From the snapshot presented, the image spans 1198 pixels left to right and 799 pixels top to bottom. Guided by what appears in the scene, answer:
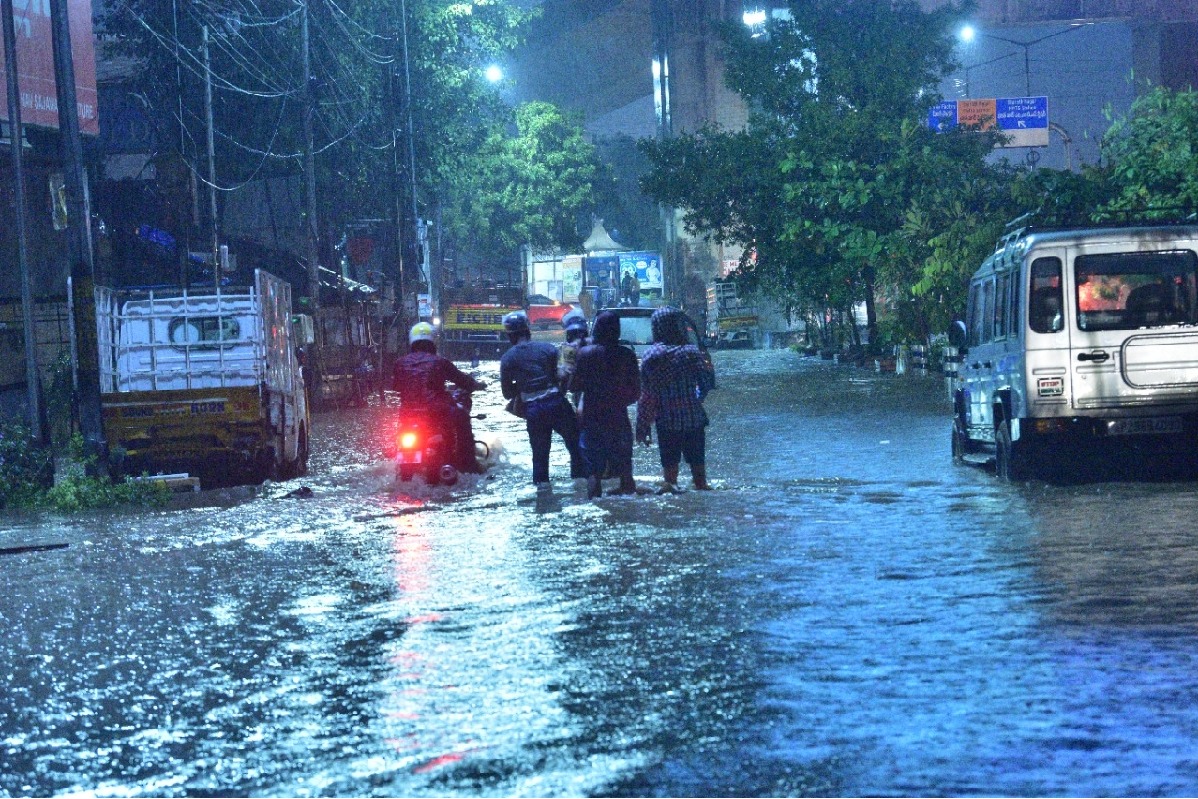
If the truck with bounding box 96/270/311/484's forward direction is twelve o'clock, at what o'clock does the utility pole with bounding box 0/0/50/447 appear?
The utility pole is roughly at 10 o'clock from the truck.

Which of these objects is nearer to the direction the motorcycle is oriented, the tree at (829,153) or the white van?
the tree

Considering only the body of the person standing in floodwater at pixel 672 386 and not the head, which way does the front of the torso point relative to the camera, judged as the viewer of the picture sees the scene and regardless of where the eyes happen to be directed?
away from the camera

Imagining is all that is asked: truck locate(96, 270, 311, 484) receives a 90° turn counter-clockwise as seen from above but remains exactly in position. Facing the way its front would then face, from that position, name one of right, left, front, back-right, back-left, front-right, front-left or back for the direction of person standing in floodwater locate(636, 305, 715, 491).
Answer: back-left

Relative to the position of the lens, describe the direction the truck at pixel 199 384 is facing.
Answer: facing away from the viewer

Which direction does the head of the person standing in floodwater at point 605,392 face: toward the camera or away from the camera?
away from the camera

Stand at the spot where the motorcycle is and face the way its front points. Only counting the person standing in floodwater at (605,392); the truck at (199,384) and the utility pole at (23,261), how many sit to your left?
2

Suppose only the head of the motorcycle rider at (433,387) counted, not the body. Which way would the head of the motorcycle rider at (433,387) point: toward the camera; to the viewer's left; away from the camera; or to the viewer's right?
away from the camera

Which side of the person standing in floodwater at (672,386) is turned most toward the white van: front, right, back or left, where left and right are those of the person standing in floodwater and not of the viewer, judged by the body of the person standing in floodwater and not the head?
right

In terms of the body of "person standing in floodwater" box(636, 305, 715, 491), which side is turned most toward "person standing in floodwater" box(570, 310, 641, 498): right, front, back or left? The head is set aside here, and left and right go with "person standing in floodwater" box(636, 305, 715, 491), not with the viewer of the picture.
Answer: left

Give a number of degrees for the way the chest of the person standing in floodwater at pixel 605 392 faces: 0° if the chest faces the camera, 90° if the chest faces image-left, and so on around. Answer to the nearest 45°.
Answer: approximately 180°

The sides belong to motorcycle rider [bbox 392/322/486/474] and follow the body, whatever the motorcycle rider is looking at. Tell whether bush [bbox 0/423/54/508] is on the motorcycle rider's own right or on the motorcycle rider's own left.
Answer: on the motorcycle rider's own left

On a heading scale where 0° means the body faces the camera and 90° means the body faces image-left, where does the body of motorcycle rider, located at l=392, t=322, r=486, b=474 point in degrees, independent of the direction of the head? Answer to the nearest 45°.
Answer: approximately 225°
